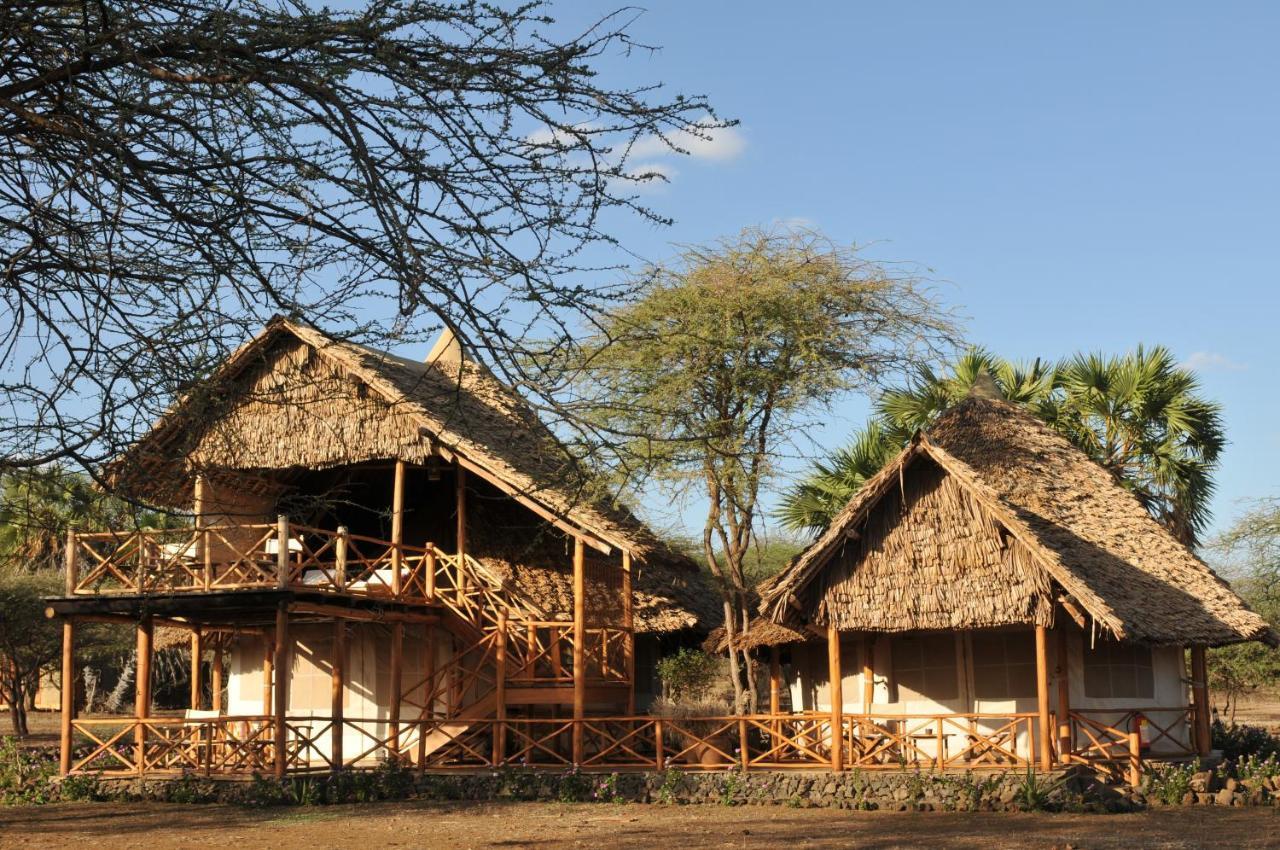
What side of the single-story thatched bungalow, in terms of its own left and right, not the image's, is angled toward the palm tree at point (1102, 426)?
back

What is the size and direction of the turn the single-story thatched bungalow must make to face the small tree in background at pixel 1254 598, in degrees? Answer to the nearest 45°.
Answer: approximately 180°

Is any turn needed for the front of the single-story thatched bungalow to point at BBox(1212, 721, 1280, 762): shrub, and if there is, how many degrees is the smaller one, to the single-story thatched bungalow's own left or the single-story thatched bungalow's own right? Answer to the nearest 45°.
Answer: approximately 135° to the single-story thatched bungalow's own left

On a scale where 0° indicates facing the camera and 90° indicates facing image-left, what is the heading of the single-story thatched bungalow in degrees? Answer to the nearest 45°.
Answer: approximately 0°
